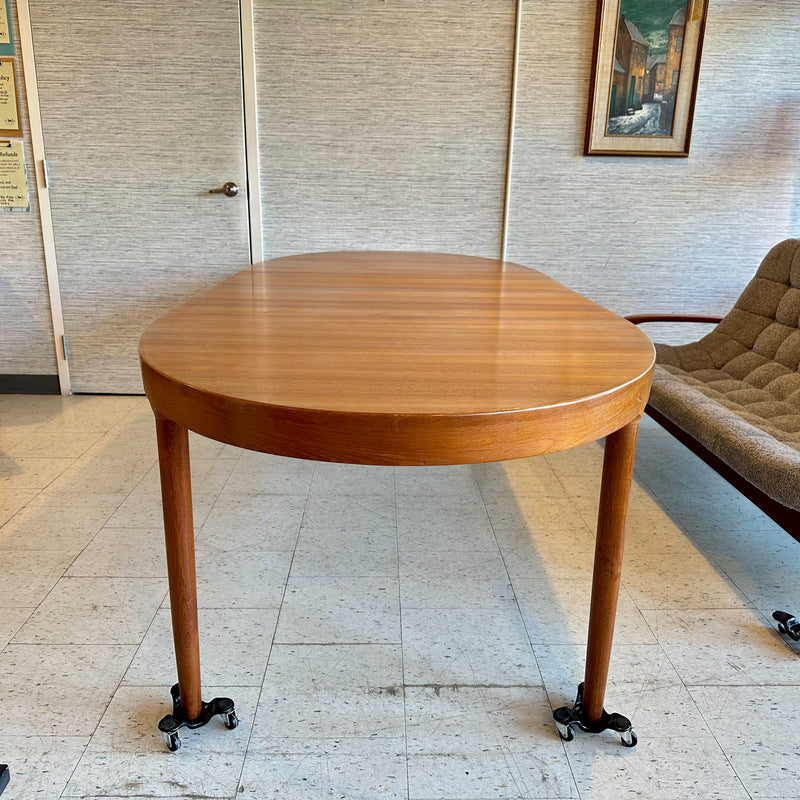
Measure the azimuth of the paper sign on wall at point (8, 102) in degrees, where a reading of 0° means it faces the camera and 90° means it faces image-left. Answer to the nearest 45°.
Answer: approximately 0°

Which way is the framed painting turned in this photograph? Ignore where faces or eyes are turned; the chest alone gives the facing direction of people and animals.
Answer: toward the camera

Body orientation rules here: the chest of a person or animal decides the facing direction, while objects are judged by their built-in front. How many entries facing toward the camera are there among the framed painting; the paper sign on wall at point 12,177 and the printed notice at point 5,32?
3

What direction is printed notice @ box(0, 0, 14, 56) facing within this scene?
toward the camera

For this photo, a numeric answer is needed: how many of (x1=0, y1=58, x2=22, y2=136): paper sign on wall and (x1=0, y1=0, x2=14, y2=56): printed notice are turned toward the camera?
2

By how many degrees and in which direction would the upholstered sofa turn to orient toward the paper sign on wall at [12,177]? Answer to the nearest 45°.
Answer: approximately 45° to its right

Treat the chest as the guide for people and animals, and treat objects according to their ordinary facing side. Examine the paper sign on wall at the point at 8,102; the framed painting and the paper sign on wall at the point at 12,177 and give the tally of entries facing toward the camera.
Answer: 3

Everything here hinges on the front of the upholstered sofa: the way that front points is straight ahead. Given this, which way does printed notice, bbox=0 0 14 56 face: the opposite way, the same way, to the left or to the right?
to the left

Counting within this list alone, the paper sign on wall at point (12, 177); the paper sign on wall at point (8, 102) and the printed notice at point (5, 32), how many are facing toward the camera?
3

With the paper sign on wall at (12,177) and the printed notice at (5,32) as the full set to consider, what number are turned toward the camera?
2

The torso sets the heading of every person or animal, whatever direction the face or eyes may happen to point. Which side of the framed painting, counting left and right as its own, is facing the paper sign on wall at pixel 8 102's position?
right

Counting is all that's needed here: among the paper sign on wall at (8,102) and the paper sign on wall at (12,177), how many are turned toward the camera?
2
